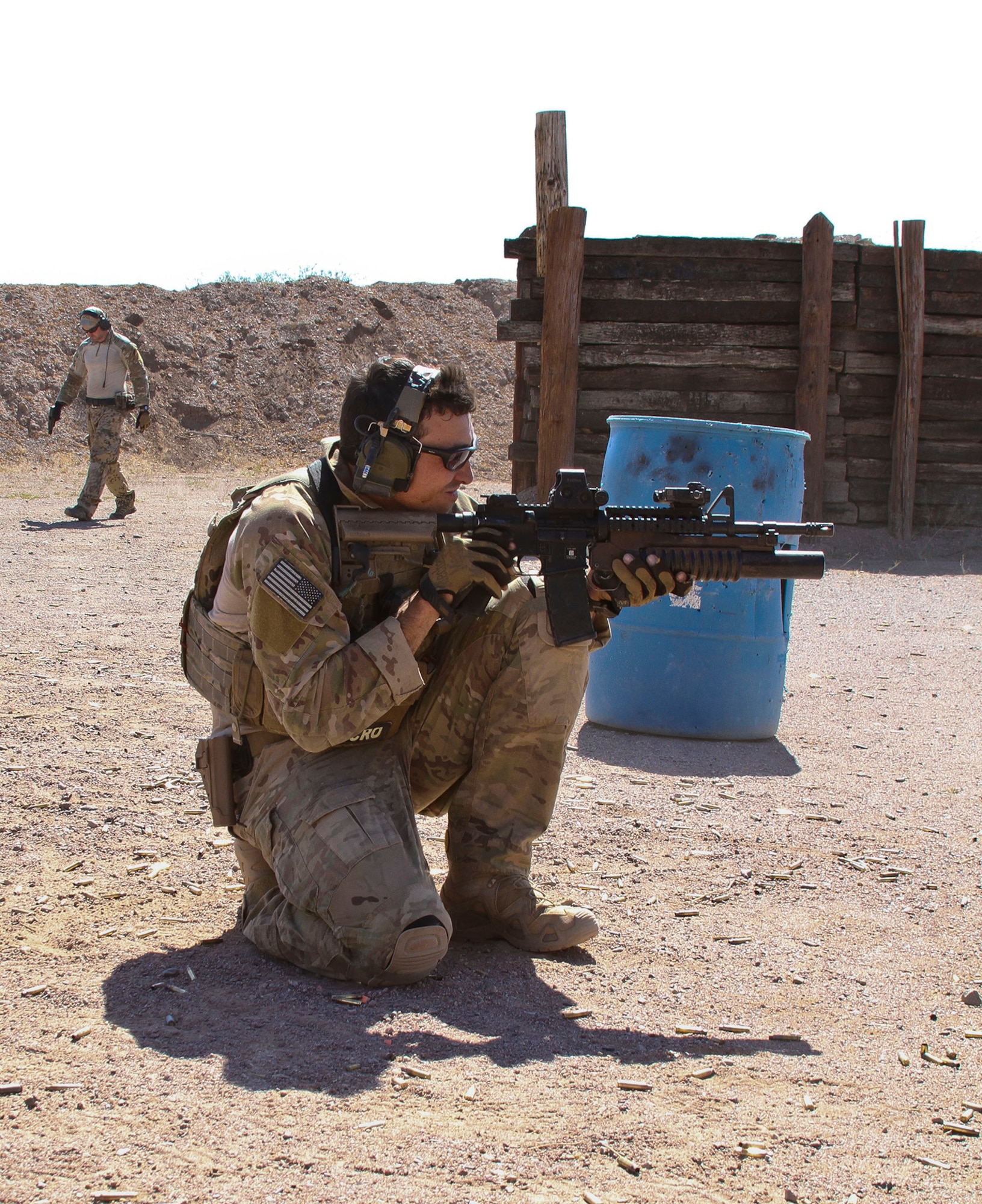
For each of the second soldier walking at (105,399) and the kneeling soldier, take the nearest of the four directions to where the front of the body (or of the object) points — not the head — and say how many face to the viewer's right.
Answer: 1

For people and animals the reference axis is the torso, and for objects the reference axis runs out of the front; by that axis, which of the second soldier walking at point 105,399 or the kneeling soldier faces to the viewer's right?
the kneeling soldier

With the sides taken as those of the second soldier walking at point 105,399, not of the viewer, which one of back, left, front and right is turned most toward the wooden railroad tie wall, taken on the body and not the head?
left

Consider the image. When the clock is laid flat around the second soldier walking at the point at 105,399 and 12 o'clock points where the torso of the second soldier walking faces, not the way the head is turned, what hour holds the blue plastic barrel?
The blue plastic barrel is roughly at 10 o'clock from the second soldier walking.

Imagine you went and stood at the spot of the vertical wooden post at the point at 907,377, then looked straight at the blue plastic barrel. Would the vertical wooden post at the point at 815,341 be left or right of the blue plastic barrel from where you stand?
right

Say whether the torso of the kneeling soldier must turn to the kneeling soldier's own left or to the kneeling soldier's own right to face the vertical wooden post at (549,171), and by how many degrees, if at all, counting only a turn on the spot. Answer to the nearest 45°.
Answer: approximately 90° to the kneeling soldier's own left

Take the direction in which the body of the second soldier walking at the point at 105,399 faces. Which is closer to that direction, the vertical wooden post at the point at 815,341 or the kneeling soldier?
the kneeling soldier

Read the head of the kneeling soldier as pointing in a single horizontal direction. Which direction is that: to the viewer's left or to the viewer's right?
to the viewer's right

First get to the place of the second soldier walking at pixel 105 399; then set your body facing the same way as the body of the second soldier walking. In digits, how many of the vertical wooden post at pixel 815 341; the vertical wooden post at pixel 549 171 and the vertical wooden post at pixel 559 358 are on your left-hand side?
3

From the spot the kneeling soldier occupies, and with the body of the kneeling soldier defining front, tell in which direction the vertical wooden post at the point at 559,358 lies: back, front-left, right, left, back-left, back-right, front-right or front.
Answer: left

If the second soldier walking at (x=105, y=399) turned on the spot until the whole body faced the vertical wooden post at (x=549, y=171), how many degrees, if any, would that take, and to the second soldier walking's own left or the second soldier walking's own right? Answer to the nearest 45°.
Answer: approximately 90° to the second soldier walking's own left

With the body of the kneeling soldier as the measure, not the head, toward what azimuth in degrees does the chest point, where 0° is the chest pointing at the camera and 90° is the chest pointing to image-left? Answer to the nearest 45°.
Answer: approximately 270°

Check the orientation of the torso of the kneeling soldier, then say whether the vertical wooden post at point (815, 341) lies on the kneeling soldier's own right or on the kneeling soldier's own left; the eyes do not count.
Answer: on the kneeling soldier's own left

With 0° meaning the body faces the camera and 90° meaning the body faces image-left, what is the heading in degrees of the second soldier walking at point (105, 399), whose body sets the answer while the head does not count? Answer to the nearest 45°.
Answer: approximately 45°
